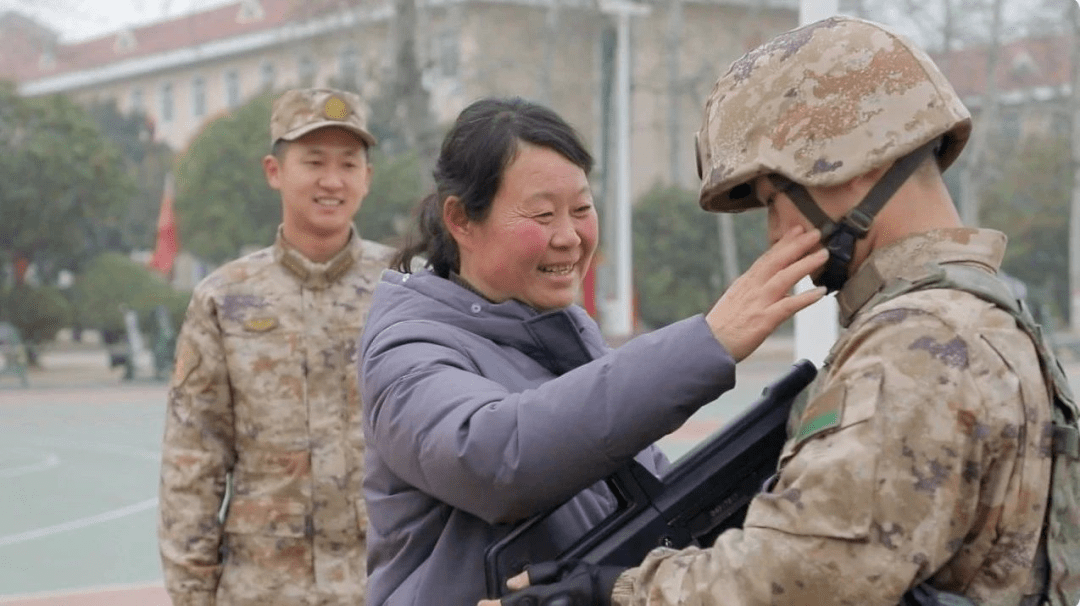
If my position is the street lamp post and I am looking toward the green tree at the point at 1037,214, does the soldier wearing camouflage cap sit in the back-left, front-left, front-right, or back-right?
back-right

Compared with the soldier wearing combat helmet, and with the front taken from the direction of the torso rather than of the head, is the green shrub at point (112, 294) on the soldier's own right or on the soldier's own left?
on the soldier's own right

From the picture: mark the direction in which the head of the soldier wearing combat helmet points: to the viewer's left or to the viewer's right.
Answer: to the viewer's left

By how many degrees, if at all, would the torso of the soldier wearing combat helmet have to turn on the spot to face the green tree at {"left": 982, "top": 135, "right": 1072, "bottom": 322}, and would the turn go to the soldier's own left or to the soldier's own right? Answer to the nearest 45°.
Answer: approximately 90° to the soldier's own right

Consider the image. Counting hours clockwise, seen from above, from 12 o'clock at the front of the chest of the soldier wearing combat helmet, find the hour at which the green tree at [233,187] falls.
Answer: The green tree is roughly at 2 o'clock from the soldier wearing combat helmet.

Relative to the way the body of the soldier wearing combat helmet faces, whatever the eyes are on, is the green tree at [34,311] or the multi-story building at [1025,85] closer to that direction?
the green tree

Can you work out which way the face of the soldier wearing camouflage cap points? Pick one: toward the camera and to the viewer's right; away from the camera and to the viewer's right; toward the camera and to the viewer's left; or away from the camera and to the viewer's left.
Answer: toward the camera and to the viewer's right

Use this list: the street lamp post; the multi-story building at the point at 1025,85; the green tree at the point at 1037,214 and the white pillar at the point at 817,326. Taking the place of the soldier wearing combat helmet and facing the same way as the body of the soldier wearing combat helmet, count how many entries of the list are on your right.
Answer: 4

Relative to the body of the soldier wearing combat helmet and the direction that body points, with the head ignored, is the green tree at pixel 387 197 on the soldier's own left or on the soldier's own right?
on the soldier's own right

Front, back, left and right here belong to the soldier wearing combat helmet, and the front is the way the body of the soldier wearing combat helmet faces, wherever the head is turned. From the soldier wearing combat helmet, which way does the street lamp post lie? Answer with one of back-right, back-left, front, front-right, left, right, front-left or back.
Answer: right

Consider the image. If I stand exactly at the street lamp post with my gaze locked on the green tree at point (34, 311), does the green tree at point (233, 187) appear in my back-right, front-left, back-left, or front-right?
front-right

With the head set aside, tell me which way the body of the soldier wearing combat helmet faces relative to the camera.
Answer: to the viewer's left

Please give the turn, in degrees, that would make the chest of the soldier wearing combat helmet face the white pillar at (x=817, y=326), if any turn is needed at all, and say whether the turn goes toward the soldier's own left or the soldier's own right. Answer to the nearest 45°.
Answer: approximately 90° to the soldier's own right

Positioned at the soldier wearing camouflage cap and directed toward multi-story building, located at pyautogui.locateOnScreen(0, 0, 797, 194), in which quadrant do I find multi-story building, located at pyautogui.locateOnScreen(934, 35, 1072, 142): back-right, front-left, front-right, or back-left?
front-right

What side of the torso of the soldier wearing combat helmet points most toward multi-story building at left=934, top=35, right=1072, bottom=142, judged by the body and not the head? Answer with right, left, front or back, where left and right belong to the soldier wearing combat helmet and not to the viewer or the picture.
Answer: right

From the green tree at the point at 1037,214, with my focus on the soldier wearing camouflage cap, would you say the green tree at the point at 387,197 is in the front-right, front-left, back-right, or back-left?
front-right
